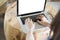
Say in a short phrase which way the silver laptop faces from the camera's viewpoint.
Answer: facing the viewer and to the right of the viewer
